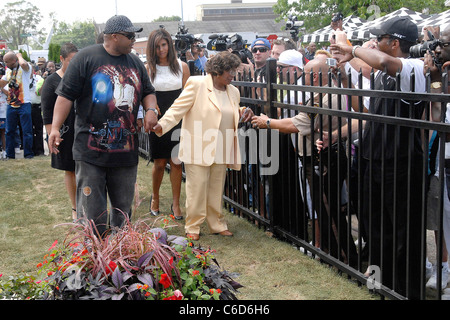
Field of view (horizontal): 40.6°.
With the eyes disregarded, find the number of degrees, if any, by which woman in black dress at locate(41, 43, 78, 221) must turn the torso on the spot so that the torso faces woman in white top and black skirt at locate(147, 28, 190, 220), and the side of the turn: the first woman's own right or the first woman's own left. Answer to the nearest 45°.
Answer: approximately 45° to the first woman's own left

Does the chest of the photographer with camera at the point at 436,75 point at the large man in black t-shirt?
yes

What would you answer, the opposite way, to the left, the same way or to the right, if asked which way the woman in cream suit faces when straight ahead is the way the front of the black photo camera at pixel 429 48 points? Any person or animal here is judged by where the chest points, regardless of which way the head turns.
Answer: the opposite way

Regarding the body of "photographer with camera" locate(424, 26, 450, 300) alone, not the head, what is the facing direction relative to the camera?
to the viewer's left

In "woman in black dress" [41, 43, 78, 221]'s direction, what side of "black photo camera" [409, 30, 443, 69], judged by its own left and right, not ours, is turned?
front

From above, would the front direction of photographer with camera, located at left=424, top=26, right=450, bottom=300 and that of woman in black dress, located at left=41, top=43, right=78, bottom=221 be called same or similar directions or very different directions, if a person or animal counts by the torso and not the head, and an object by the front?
very different directions

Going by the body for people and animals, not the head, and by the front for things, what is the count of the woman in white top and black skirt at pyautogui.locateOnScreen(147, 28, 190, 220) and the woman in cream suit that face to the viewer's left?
0

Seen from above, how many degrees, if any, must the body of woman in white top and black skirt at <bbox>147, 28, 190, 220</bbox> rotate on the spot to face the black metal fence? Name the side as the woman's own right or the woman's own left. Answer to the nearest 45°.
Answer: approximately 45° to the woman's own left

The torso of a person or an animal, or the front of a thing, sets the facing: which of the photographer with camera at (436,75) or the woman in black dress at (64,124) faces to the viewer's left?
the photographer with camera

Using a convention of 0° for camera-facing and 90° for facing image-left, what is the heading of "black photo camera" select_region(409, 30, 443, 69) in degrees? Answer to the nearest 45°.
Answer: approximately 90°

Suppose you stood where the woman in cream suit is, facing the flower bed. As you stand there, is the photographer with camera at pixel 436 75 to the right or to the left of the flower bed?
left

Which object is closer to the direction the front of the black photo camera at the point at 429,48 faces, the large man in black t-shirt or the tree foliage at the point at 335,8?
the large man in black t-shirt

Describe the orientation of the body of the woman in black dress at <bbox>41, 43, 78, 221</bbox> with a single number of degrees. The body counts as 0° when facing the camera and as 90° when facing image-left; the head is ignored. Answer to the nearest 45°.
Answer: approximately 315°

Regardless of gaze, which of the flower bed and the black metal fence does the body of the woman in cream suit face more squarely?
the black metal fence

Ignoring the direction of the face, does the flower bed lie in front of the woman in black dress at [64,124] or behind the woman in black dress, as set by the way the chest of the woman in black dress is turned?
in front

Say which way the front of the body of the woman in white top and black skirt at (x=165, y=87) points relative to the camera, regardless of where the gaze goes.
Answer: toward the camera

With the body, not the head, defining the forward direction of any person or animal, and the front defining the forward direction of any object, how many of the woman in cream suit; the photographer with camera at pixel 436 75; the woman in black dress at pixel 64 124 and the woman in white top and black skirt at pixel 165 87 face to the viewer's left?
1
